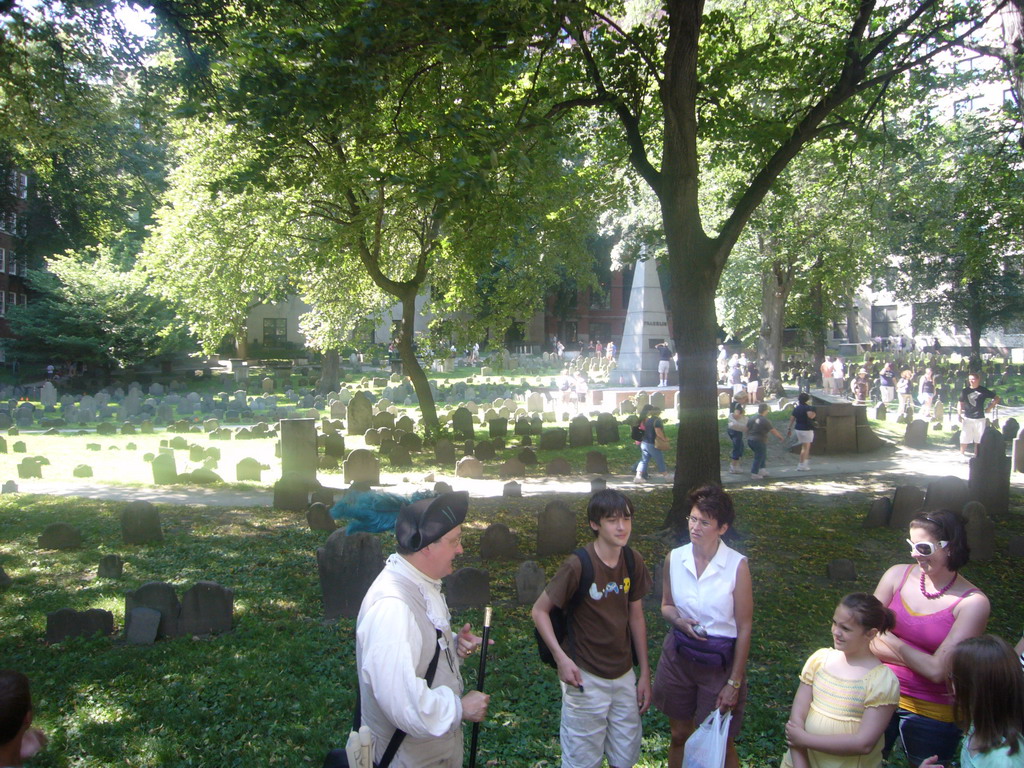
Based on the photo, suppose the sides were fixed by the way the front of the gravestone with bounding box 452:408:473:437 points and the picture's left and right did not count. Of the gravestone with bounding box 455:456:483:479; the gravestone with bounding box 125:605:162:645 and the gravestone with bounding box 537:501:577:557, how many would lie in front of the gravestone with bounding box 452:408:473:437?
3

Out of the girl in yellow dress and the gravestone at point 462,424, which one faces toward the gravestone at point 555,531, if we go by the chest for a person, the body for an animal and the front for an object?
the gravestone at point 462,424

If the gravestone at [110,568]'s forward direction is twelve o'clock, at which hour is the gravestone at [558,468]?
the gravestone at [558,468] is roughly at 8 o'clock from the gravestone at [110,568].

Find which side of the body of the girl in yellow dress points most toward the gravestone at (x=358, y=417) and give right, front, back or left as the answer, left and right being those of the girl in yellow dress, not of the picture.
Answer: right

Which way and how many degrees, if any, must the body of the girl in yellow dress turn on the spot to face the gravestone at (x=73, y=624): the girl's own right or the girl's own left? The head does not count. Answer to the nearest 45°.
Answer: approximately 45° to the girl's own right

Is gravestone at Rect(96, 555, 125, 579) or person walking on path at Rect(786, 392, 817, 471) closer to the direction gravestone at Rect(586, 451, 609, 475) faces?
the gravestone

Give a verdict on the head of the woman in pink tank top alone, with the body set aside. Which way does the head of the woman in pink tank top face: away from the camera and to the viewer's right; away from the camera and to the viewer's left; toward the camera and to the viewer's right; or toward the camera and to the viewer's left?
toward the camera and to the viewer's left

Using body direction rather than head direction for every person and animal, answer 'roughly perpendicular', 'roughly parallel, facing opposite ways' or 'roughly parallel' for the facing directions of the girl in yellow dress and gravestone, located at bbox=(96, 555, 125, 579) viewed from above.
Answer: roughly perpendicular

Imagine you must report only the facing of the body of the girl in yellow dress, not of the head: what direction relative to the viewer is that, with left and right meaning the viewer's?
facing the viewer and to the left of the viewer

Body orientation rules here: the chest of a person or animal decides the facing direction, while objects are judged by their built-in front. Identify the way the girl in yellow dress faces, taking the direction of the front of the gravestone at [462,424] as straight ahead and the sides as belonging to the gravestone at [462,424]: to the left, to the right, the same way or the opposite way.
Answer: to the right

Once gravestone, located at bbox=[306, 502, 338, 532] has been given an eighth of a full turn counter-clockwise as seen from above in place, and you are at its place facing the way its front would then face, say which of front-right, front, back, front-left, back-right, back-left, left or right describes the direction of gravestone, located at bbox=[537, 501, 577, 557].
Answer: front

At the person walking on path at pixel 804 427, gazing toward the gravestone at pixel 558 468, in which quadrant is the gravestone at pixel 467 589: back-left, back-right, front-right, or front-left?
front-left

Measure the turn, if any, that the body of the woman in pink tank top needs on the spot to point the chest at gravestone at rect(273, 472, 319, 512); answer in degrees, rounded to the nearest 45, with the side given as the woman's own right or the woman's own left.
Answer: approximately 90° to the woman's own right

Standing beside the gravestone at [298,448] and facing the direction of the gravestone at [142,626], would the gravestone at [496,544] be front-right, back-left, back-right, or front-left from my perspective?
front-left

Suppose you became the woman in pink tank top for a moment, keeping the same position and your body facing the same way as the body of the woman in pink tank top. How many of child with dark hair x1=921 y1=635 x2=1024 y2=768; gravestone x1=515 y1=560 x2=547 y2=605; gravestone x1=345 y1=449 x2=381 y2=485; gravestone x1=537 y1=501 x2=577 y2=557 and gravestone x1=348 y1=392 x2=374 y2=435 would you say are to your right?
4

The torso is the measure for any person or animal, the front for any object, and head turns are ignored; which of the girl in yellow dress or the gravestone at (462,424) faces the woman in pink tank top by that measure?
the gravestone

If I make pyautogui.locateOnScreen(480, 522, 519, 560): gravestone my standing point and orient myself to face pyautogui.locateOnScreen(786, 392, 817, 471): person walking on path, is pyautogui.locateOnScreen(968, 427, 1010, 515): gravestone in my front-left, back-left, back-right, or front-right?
front-right

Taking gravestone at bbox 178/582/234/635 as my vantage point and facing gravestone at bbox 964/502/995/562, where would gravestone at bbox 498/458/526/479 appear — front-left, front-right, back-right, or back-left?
front-left

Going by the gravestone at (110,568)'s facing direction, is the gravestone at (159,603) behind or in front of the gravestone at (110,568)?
in front

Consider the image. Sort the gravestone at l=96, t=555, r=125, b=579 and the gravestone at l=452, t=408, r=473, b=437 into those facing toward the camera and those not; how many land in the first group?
2

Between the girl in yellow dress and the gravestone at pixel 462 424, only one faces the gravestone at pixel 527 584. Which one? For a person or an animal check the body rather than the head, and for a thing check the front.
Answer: the gravestone at pixel 462 424

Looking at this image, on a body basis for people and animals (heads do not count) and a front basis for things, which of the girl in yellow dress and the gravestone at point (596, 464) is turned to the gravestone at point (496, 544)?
the gravestone at point (596, 464)

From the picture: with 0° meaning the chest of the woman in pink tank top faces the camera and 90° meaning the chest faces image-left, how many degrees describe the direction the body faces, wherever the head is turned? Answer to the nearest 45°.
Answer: approximately 45°
